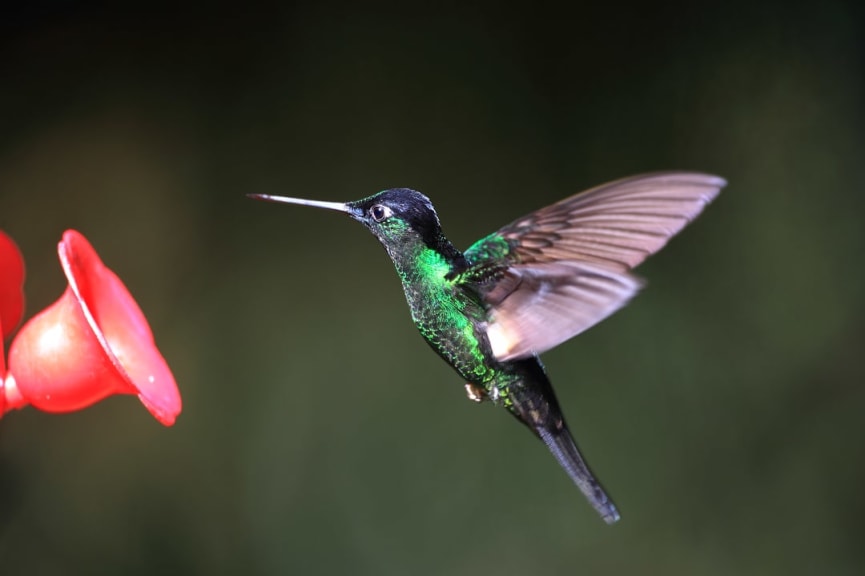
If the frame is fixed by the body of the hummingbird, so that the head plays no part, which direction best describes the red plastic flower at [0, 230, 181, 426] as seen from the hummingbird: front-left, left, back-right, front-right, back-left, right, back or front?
front

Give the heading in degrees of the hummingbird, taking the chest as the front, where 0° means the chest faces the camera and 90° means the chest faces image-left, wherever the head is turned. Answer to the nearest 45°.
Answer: approximately 90°
